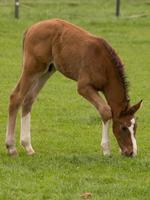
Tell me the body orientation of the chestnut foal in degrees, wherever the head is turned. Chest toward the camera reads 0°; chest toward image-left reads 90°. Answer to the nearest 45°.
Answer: approximately 270°
